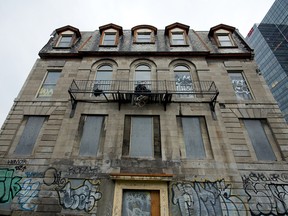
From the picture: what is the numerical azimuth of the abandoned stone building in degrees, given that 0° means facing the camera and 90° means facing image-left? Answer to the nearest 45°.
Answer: approximately 0°
